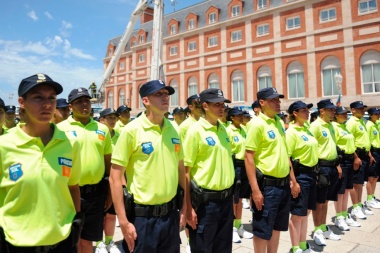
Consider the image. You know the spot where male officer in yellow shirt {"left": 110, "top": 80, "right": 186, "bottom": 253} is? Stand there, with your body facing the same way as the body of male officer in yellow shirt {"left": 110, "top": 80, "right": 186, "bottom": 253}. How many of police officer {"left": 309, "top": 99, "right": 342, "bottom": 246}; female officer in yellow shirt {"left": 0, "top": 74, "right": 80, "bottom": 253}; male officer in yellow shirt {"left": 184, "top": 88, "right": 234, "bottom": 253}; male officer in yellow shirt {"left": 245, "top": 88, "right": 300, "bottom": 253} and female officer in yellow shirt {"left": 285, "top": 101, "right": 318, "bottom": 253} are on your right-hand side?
1

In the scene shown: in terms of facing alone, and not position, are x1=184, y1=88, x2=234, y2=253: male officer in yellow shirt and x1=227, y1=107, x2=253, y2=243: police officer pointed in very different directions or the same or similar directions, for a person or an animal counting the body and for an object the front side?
same or similar directions

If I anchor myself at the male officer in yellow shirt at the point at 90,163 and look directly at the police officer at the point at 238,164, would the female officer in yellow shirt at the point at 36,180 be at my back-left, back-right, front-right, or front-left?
back-right

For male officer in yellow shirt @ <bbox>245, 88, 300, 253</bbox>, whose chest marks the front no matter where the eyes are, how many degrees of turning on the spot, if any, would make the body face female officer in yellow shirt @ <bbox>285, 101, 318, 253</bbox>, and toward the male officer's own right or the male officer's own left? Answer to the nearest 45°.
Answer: approximately 90° to the male officer's own left

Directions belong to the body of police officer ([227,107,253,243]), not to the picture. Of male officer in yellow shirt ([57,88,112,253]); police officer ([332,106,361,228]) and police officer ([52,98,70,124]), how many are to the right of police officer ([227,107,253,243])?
2

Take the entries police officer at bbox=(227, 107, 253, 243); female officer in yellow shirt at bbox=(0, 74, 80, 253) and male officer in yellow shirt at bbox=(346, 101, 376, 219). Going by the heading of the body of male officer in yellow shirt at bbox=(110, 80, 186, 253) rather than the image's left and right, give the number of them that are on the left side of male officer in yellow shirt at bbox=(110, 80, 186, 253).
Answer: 2

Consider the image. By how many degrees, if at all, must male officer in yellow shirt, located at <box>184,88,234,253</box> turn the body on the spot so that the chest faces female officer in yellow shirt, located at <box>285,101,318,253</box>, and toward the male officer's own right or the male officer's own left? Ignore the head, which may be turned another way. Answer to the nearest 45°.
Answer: approximately 90° to the male officer's own left

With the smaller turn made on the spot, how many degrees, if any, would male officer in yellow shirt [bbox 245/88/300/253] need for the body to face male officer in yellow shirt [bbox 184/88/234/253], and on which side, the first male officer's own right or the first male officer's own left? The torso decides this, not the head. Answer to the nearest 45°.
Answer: approximately 90° to the first male officer's own right

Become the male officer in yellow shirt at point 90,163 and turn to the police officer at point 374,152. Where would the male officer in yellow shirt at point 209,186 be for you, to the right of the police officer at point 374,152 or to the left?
right

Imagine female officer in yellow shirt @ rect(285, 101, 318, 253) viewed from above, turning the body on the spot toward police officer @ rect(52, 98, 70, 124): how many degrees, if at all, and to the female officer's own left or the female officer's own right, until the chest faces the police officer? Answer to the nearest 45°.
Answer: approximately 135° to the female officer's own right
